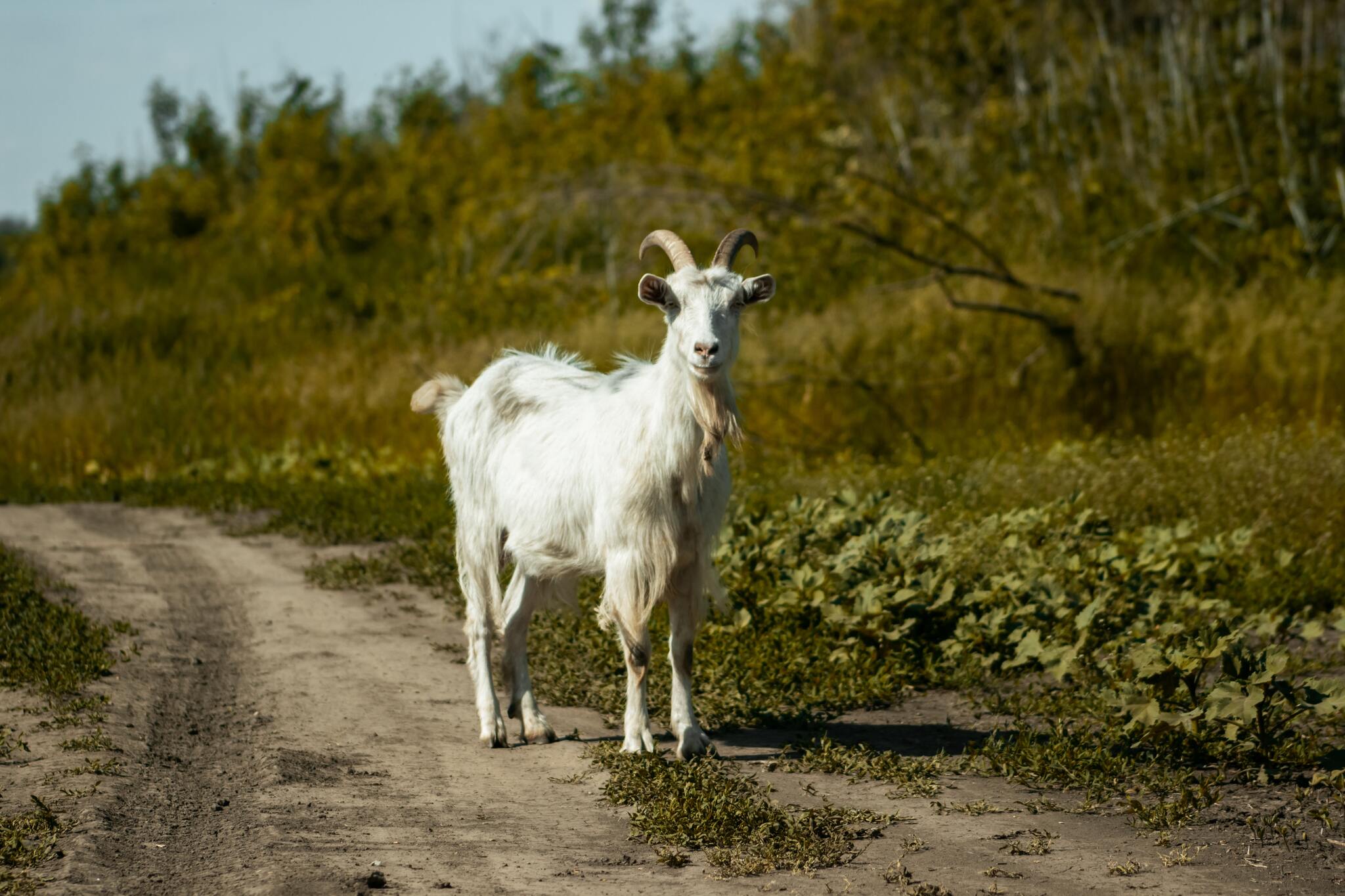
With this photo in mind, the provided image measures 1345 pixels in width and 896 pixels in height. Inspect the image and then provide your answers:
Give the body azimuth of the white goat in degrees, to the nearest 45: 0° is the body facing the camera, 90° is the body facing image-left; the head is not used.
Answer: approximately 315°
